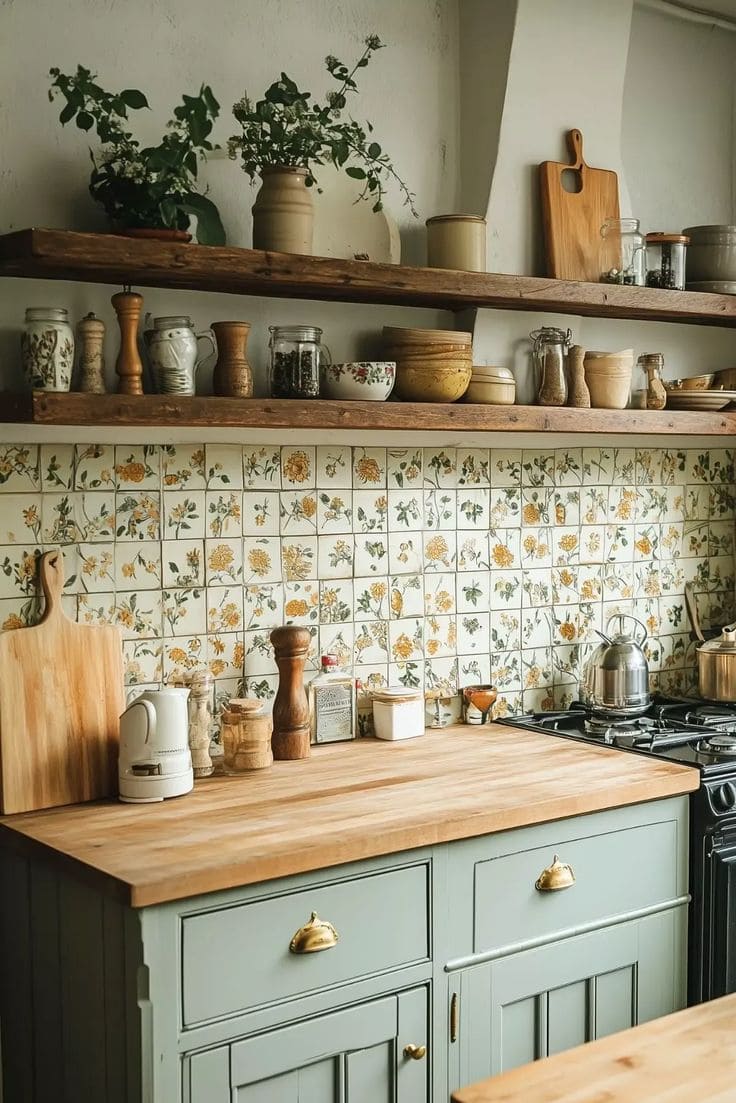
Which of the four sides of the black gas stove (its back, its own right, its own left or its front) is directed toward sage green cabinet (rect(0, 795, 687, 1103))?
right

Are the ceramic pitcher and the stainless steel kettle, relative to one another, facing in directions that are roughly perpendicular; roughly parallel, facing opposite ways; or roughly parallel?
roughly parallel

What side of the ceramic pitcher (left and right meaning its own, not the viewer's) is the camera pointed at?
left

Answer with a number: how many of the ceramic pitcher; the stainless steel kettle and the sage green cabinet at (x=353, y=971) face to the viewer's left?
2

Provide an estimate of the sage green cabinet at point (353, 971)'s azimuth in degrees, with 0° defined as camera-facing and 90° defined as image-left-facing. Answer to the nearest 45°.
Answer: approximately 315°

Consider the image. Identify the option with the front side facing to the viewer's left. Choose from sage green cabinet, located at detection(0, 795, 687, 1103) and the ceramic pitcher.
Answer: the ceramic pitcher

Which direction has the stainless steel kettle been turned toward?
to the viewer's left

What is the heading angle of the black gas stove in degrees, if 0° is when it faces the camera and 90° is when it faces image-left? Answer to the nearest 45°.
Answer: approximately 315°

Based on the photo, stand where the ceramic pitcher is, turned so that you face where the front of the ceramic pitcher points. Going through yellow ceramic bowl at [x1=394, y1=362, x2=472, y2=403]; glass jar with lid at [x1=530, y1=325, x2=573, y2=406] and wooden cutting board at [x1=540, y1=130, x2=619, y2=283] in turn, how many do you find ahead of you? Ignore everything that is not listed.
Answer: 0

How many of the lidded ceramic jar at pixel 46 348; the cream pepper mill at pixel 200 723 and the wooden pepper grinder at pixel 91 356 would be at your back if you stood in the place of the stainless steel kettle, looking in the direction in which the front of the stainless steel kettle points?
0
